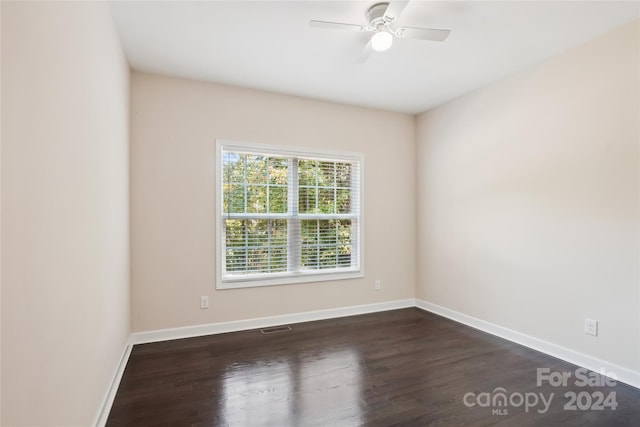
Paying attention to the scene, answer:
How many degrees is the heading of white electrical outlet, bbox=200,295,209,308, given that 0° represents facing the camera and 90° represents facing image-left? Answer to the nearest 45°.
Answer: approximately 0°

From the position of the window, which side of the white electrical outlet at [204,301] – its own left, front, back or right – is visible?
left

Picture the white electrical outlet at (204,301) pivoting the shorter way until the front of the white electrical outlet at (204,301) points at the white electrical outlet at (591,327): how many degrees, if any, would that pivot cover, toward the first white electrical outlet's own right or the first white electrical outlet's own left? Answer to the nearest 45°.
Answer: approximately 45° to the first white electrical outlet's own left

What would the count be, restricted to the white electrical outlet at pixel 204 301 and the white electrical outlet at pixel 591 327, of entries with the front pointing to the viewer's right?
0

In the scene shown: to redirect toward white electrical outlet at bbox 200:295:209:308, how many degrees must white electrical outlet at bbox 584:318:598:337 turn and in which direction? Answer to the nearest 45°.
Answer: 0° — it already faces it

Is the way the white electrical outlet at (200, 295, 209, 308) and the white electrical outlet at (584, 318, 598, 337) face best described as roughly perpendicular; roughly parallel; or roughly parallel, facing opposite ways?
roughly perpendicular
